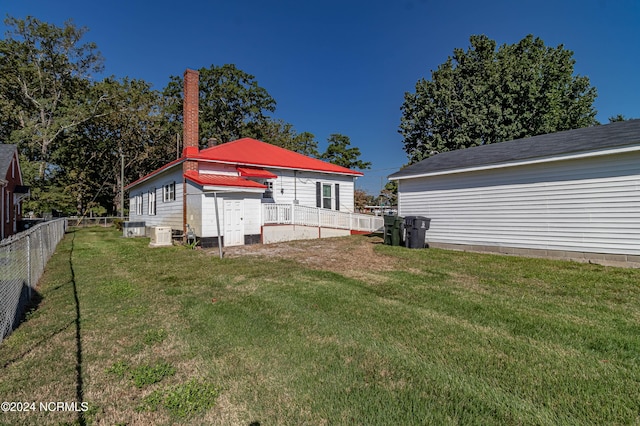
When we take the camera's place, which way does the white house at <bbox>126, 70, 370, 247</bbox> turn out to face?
facing away from the viewer and to the left of the viewer
